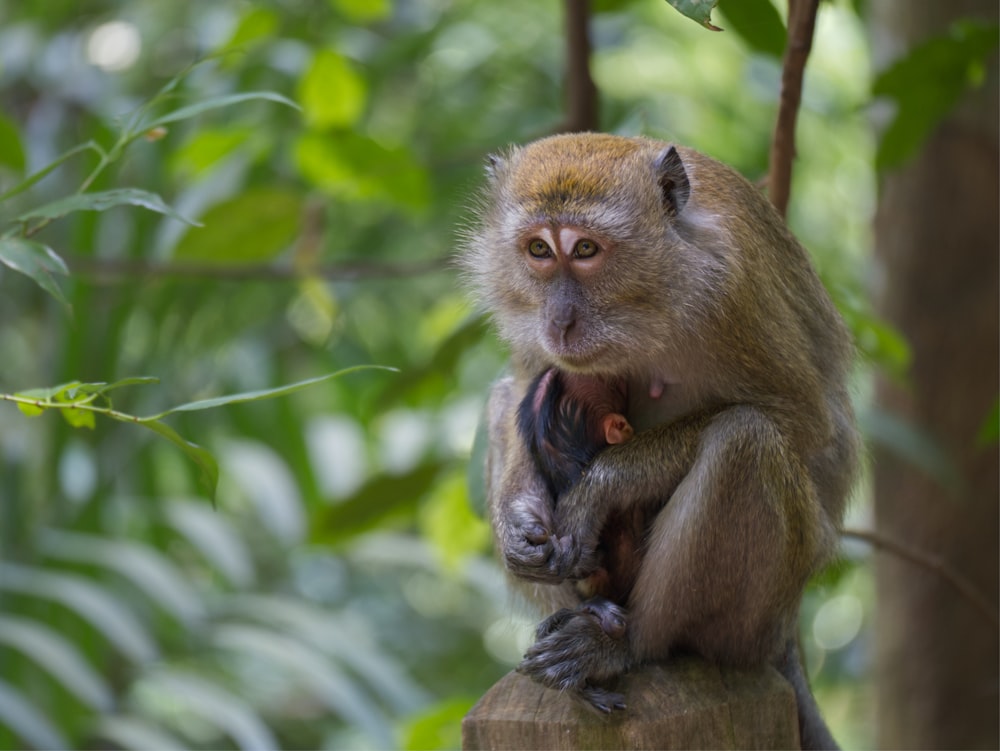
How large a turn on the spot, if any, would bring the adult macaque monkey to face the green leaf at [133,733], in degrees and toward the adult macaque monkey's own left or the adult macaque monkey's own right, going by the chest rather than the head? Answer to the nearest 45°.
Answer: approximately 90° to the adult macaque monkey's own right

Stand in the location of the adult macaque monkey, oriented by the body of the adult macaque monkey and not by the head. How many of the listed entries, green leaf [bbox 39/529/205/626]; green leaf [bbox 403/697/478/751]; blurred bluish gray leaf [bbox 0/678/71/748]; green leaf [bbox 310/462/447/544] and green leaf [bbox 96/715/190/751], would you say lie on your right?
5

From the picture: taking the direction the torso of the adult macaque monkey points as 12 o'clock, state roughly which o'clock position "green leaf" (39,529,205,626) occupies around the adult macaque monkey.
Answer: The green leaf is roughly at 3 o'clock from the adult macaque monkey.

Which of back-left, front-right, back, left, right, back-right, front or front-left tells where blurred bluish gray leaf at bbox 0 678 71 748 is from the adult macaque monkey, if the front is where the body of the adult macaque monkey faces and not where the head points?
right

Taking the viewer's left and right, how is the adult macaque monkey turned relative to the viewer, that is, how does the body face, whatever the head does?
facing the viewer and to the left of the viewer

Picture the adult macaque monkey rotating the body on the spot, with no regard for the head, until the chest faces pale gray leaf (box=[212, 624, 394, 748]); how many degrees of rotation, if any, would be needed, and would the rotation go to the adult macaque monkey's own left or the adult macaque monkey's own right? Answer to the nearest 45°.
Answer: approximately 90° to the adult macaque monkey's own right

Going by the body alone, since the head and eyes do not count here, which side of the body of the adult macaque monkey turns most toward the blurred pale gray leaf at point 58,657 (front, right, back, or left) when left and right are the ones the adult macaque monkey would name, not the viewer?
right

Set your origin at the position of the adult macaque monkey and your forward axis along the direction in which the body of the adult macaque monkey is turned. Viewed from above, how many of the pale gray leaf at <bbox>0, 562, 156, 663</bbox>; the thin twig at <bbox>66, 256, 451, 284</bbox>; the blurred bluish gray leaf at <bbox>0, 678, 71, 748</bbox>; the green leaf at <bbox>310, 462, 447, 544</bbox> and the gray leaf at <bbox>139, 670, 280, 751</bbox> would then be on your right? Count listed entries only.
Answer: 5

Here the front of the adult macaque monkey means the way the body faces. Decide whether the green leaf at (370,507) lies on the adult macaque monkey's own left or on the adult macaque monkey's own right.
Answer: on the adult macaque monkey's own right
